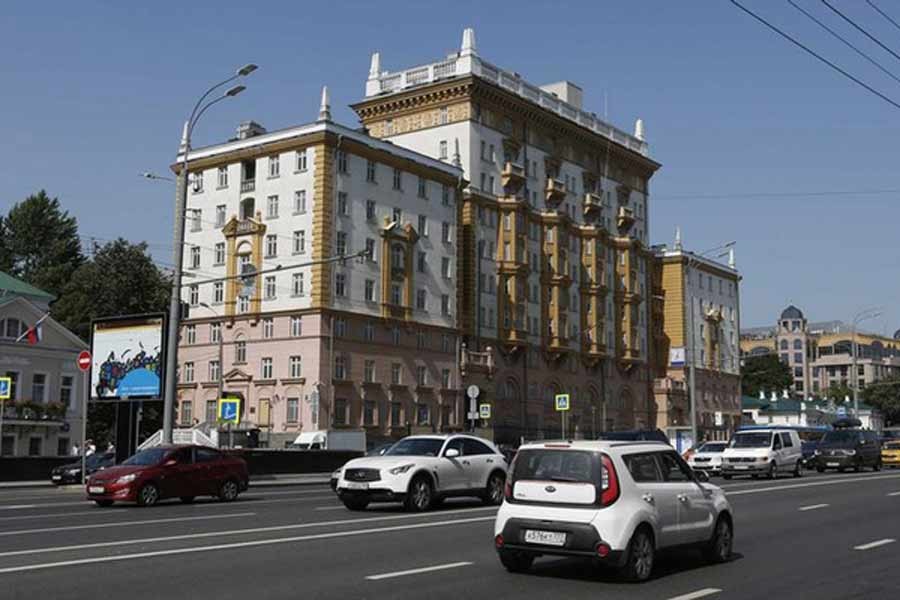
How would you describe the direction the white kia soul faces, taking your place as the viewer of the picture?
facing away from the viewer and to the right of the viewer

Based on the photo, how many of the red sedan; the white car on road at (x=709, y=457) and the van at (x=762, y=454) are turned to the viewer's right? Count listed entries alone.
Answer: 0

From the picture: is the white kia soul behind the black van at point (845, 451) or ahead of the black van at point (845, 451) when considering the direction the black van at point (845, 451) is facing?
ahead

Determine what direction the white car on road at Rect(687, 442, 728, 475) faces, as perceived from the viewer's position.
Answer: facing the viewer and to the left of the viewer

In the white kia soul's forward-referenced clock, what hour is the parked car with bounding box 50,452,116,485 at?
The parked car is roughly at 9 o'clock from the white kia soul.

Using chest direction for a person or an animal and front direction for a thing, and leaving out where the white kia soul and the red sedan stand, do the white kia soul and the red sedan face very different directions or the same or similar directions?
very different directions

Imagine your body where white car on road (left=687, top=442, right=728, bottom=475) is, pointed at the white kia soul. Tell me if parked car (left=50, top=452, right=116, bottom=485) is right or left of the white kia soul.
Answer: right

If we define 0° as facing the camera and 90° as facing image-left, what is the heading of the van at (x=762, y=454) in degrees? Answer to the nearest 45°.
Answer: approximately 45°

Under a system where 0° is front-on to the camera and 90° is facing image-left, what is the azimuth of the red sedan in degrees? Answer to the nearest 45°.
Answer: approximately 45°

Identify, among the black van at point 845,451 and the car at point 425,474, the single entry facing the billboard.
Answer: the black van

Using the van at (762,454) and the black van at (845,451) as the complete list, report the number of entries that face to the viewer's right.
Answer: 0

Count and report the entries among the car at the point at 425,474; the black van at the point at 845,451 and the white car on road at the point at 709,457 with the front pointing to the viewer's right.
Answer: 0

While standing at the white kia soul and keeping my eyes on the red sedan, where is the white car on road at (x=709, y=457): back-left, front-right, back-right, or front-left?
front-right

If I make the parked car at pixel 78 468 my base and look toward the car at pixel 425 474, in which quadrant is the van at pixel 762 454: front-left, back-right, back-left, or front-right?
front-left

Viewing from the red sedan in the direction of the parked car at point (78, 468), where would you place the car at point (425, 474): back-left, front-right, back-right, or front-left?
back-right

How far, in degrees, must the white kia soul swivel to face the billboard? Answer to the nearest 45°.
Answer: approximately 90° to its left

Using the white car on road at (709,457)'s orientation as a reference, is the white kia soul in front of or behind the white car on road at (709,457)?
in front
